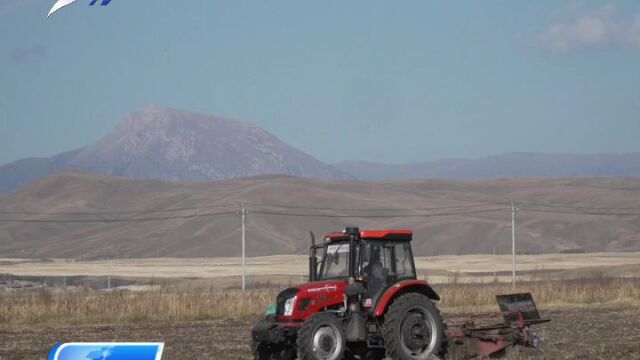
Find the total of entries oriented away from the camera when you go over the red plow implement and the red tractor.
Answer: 0

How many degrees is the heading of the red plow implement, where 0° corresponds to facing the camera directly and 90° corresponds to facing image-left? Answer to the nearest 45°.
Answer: approximately 90°

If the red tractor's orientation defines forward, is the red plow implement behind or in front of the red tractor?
behind

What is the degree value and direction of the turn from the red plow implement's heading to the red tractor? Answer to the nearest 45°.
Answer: approximately 45° to its left

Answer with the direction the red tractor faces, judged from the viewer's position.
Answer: facing the viewer and to the left of the viewer
